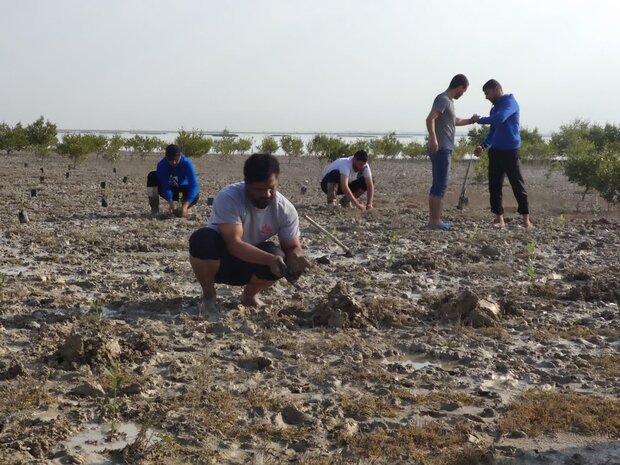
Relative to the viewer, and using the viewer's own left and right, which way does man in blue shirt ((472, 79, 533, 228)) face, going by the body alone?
facing the viewer and to the left of the viewer

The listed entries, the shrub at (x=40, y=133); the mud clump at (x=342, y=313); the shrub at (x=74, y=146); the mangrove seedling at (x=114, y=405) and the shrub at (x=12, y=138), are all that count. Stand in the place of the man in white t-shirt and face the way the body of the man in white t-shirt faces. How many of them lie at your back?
3

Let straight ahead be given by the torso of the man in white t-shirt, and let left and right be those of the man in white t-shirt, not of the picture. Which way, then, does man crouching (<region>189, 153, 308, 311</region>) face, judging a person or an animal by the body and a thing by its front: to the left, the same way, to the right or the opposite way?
the same way

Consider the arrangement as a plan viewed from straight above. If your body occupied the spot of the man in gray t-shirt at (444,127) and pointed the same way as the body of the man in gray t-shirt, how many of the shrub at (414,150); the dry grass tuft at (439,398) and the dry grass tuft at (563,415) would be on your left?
1

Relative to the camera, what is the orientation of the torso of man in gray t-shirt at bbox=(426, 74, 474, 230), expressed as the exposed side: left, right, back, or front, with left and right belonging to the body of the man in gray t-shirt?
right

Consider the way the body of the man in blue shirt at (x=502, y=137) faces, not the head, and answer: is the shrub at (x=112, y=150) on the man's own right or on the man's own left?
on the man's own right

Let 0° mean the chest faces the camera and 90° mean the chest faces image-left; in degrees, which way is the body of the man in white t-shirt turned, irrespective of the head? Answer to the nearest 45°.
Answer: approximately 315°

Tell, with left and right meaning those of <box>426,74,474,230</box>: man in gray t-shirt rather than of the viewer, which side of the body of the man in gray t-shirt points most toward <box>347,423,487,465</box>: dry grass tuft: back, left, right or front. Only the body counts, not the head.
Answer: right

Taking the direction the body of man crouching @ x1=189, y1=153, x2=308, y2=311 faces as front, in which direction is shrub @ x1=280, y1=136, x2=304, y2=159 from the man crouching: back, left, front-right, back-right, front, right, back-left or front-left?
back-left

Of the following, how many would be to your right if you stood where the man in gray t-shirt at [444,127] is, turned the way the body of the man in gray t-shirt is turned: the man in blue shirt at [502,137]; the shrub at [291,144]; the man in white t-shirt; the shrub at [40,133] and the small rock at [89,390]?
1

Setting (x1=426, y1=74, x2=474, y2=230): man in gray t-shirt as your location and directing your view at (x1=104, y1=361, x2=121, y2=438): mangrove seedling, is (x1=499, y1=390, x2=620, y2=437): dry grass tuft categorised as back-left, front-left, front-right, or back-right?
front-left

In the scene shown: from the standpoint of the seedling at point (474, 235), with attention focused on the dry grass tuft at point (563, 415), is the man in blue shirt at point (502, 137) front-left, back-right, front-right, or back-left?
back-left
